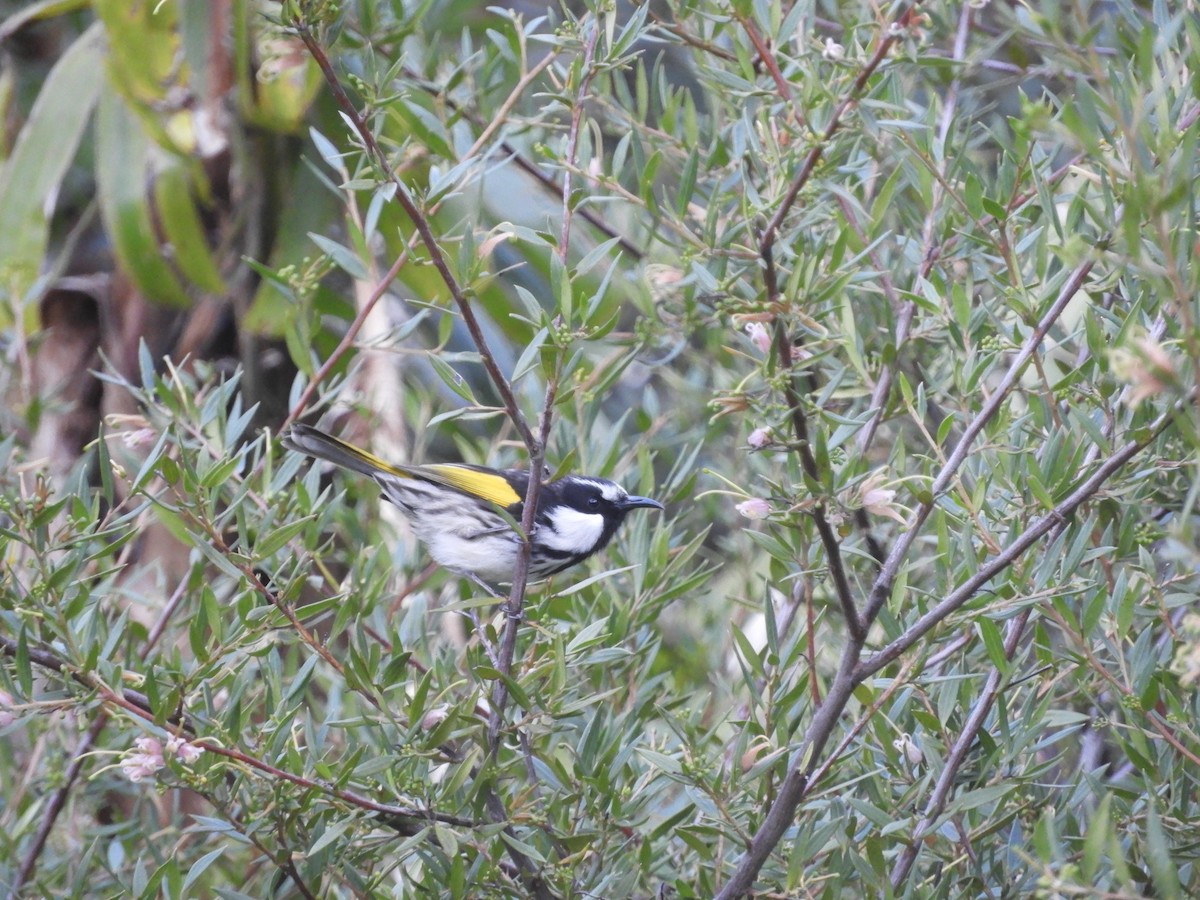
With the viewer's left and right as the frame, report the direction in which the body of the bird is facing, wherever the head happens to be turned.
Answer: facing to the right of the viewer

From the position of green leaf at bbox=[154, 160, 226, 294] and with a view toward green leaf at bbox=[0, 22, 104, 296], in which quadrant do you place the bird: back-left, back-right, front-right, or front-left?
back-left
